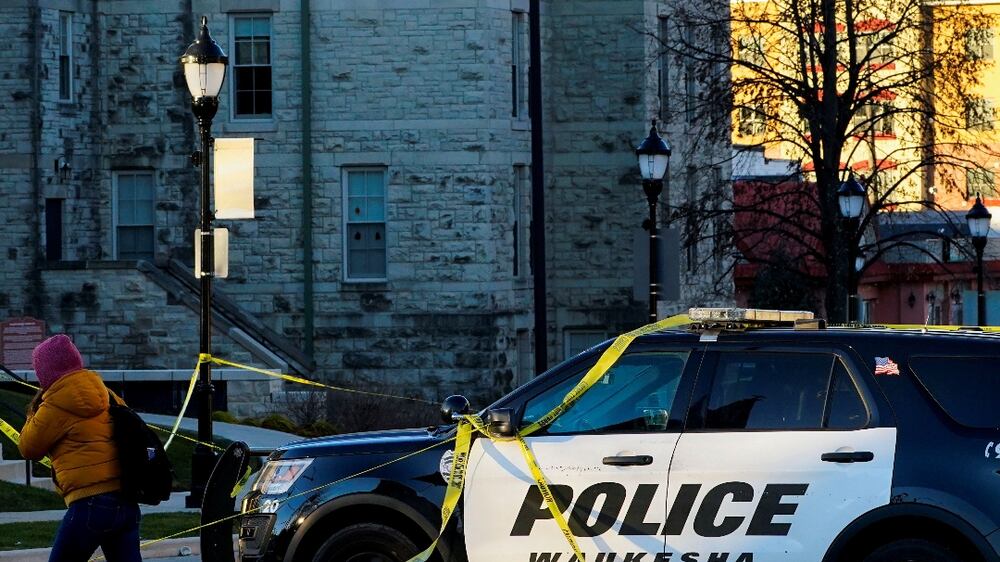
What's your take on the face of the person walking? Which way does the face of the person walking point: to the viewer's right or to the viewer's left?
to the viewer's left

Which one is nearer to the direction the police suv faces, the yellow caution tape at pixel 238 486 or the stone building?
the yellow caution tape

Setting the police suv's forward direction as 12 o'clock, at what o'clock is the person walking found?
The person walking is roughly at 12 o'clock from the police suv.

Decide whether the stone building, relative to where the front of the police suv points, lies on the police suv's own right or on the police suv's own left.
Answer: on the police suv's own right

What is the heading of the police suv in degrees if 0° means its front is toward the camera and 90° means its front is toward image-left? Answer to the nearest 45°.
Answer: approximately 90°

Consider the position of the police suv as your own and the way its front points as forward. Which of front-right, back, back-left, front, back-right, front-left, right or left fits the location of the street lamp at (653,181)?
right

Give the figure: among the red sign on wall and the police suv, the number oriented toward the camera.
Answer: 1
